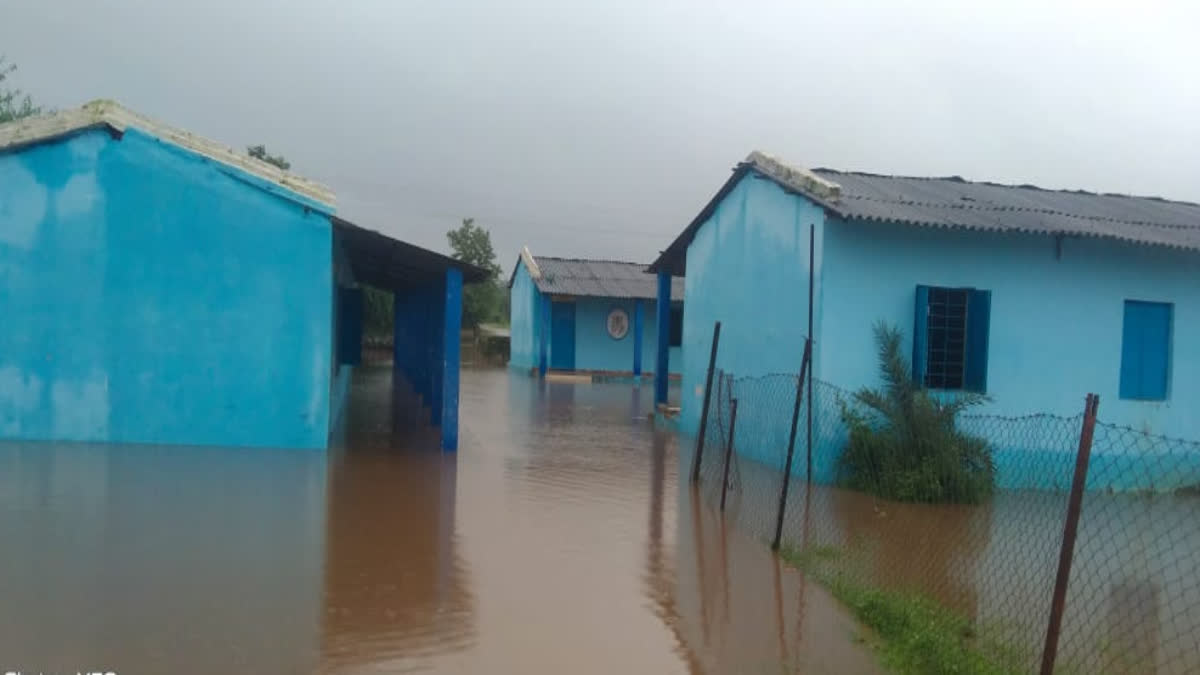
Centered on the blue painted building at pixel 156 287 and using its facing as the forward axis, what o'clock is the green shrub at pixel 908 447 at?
The green shrub is roughly at 1 o'clock from the blue painted building.

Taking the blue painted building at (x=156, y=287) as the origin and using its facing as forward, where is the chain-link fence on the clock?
The chain-link fence is roughly at 1 o'clock from the blue painted building.

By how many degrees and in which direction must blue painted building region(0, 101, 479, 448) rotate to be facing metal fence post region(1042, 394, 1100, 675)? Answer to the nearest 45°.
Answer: approximately 45° to its right

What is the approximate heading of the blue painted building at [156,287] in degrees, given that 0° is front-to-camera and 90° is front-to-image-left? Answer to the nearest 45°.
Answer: approximately 270°

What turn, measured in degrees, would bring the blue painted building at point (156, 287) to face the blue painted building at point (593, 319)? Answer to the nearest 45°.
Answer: approximately 45° to its left

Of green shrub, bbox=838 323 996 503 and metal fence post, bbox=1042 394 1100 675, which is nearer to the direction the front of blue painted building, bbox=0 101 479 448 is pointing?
the green shrub
